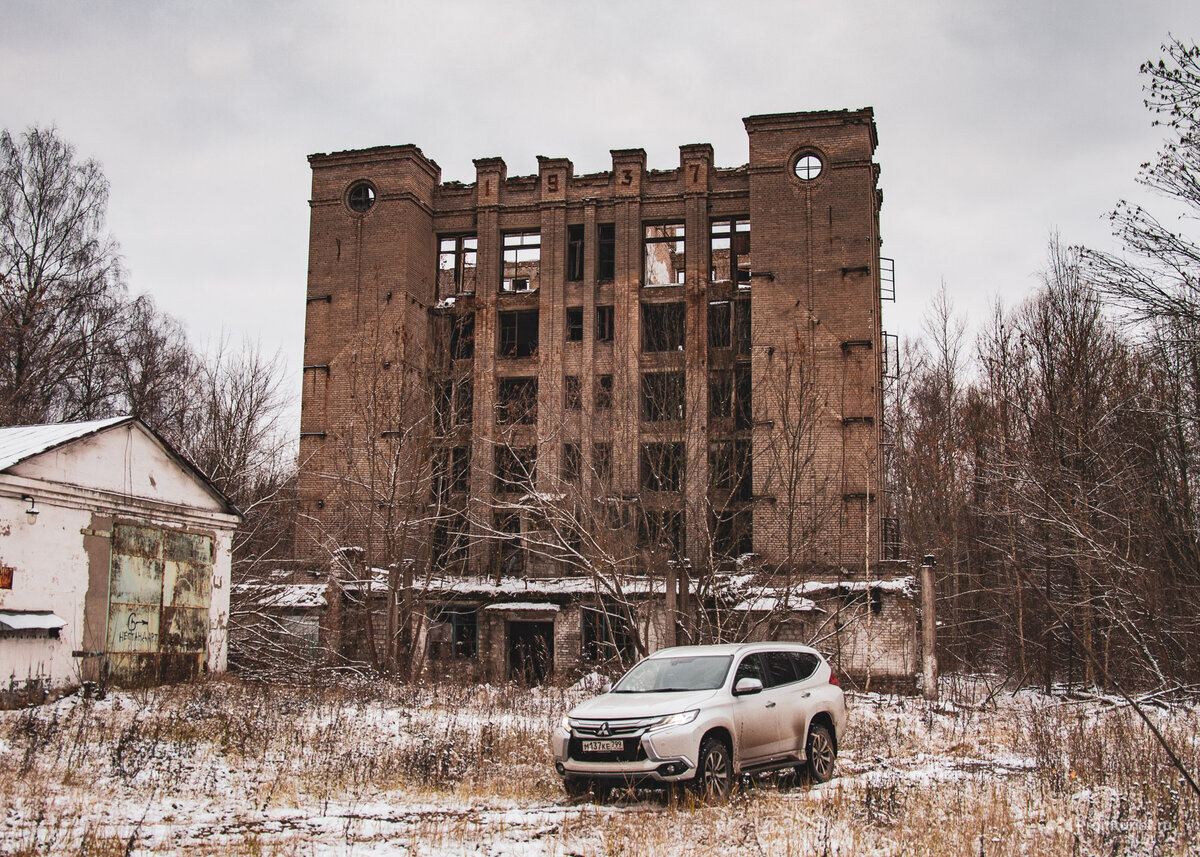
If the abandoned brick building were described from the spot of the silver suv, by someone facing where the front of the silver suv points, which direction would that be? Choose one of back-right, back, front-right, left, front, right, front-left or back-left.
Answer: back-right

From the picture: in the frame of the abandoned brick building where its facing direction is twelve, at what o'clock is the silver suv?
The silver suv is roughly at 12 o'clock from the abandoned brick building.

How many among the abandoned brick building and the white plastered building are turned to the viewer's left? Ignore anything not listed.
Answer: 0

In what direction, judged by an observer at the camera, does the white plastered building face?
facing the viewer and to the right of the viewer

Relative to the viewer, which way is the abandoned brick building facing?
toward the camera

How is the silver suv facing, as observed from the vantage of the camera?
facing the viewer and to the left of the viewer

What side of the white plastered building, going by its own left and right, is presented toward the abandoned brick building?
left

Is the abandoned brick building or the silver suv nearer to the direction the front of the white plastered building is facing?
the silver suv

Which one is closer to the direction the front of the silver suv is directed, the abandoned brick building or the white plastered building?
the white plastered building

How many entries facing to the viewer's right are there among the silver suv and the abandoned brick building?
0
